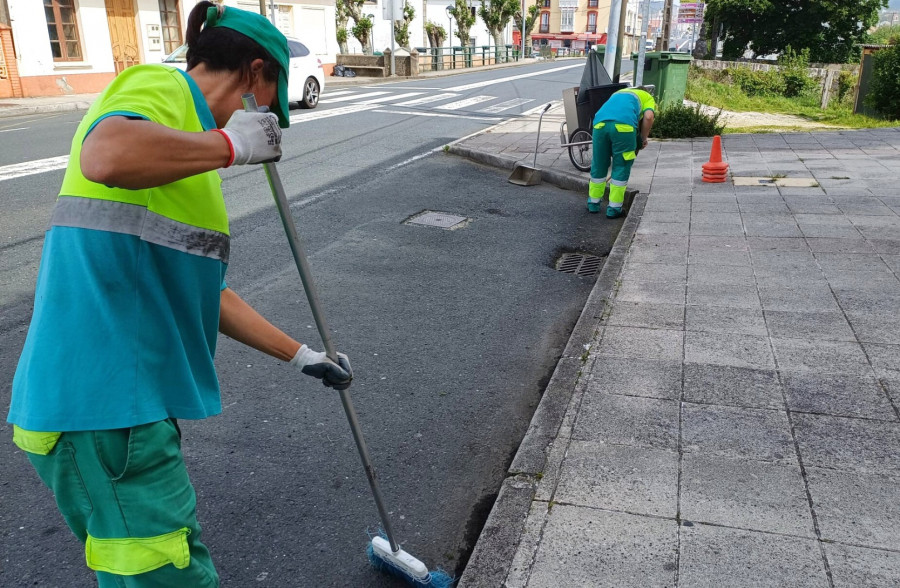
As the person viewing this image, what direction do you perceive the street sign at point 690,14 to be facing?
facing the viewer

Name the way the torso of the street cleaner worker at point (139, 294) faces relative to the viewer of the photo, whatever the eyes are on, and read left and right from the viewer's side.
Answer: facing to the right of the viewer

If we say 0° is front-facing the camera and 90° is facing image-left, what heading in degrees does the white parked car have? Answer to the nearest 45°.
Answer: approximately 45°

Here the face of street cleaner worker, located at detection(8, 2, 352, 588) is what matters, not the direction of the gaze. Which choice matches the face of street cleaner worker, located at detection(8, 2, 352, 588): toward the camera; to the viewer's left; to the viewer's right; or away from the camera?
to the viewer's right

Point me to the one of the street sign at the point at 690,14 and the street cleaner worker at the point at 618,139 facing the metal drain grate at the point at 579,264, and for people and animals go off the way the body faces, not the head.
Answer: the street sign

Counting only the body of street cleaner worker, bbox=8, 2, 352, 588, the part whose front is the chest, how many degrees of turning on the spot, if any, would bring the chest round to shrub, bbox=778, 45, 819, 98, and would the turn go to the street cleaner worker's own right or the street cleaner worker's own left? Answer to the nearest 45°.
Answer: approximately 45° to the street cleaner worker's own left

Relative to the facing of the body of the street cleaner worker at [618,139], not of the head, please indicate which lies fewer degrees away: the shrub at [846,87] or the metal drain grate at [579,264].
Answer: the shrub

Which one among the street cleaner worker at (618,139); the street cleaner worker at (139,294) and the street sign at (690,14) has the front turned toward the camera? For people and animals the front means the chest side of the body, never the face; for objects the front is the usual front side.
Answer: the street sign

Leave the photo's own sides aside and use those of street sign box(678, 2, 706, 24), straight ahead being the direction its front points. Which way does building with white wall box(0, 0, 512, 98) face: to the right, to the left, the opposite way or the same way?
to the left

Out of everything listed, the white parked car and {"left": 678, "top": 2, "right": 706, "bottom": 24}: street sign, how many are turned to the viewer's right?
0

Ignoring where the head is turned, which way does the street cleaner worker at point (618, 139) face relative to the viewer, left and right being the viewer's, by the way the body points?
facing away from the viewer and to the right of the viewer

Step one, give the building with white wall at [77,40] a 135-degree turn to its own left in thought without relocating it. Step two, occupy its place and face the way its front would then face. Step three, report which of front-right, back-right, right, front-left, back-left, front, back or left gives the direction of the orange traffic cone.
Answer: back-right

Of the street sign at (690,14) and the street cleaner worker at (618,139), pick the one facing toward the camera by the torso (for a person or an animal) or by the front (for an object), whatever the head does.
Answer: the street sign
